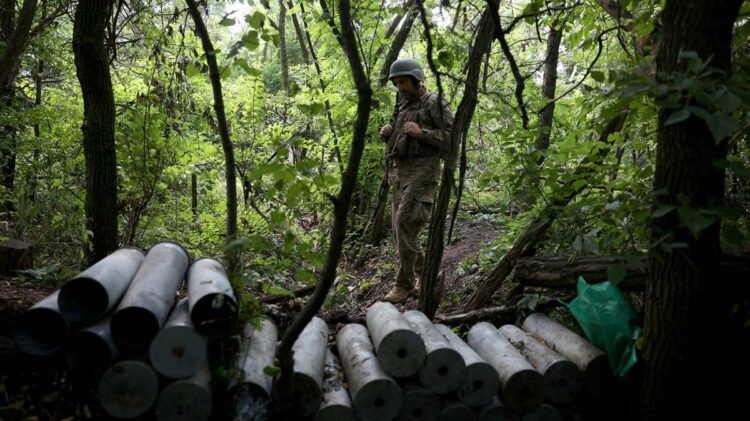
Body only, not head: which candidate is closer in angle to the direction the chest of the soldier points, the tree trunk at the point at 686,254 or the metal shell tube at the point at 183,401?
the metal shell tube

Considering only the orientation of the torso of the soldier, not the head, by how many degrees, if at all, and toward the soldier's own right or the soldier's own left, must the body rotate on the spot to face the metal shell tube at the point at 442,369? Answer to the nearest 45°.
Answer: approximately 45° to the soldier's own left

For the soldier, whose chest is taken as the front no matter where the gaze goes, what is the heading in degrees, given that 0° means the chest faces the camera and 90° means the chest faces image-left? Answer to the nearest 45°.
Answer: approximately 45°

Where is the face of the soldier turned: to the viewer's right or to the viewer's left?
to the viewer's left

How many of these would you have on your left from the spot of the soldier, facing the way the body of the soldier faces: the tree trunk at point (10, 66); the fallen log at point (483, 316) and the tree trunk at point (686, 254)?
2

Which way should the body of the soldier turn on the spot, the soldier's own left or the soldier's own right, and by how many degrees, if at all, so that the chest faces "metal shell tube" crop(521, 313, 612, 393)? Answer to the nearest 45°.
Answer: approximately 90° to the soldier's own left

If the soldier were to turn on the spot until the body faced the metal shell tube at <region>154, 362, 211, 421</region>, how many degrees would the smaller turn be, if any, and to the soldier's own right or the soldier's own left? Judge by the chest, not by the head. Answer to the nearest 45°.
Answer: approximately 45° to the soldier's own left

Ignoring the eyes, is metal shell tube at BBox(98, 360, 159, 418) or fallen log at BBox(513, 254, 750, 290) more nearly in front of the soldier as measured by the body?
the metal shell tube

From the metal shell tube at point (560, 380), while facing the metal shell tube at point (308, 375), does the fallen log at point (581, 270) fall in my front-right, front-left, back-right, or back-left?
back-right

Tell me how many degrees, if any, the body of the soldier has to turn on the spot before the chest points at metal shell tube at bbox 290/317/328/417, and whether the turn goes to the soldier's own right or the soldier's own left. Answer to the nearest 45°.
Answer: approximately 45° to the soldier's own left
